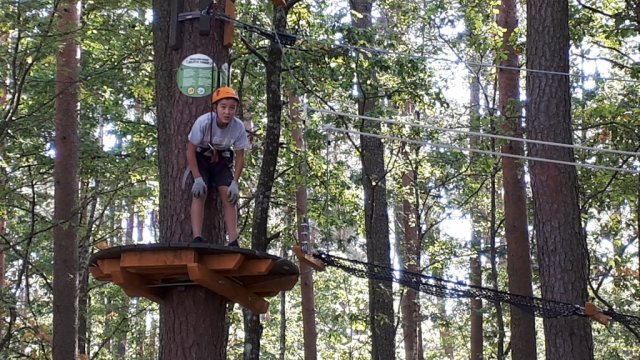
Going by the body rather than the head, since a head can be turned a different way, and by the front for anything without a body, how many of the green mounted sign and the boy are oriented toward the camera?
2

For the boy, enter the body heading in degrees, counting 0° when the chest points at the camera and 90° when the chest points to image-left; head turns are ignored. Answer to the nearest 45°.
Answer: approximately 0°

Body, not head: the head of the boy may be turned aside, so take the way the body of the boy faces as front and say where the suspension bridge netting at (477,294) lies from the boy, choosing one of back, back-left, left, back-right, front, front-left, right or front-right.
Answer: back-left

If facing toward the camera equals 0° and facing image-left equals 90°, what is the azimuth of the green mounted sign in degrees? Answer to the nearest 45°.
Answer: approximately 0°

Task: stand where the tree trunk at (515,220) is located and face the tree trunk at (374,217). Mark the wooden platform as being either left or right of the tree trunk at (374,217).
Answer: left
